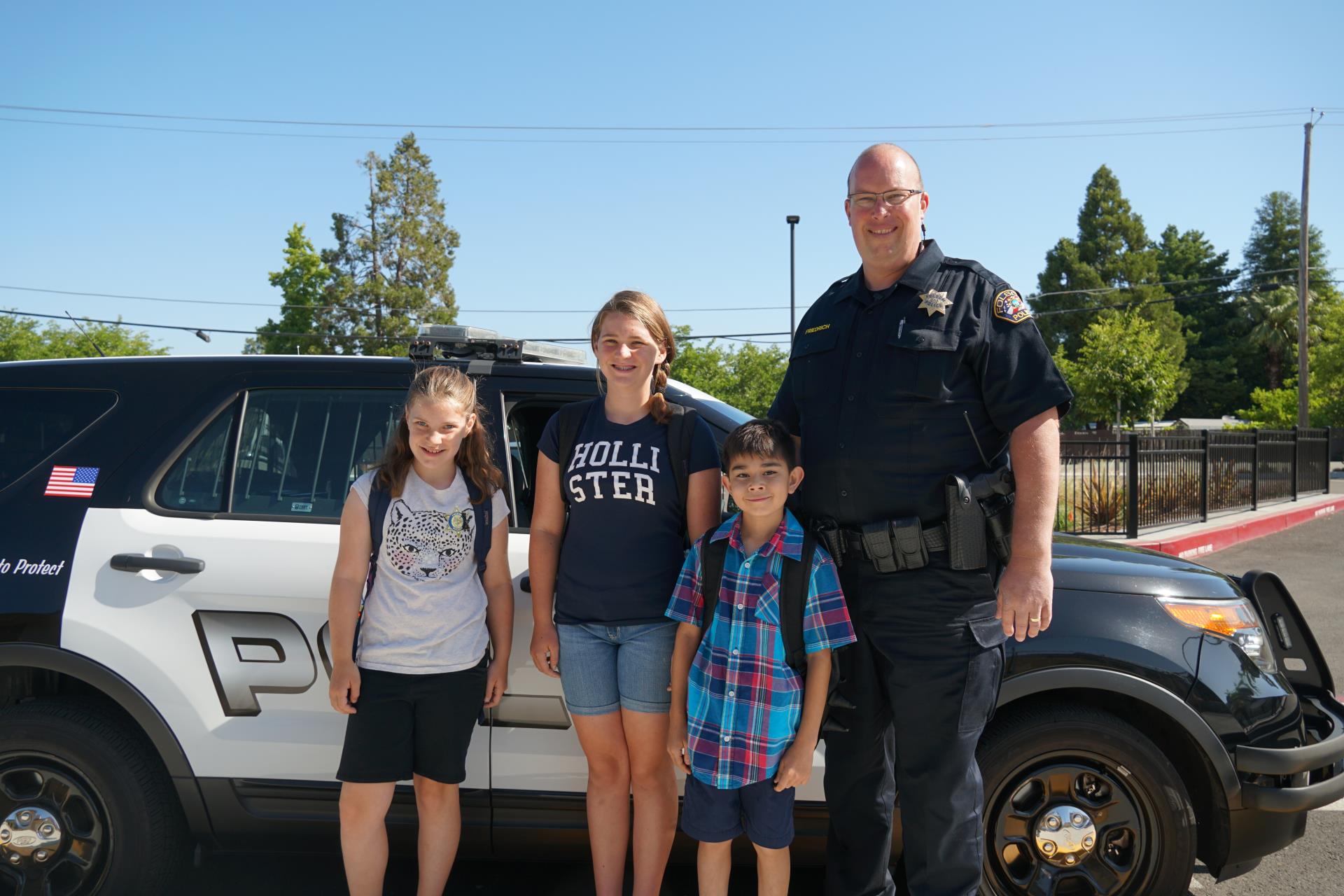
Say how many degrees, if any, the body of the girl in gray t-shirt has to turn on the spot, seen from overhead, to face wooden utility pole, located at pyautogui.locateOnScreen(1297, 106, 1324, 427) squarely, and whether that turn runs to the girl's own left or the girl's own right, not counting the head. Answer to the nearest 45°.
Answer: approximately 135° to the girl's own left

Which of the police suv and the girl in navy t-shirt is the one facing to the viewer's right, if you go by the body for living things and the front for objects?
the police suv

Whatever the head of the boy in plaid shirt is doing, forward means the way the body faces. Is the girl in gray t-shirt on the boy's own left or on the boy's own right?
on the boy's own right

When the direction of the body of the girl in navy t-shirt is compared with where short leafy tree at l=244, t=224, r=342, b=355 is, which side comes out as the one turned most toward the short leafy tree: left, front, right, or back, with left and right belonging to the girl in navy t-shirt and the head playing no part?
back

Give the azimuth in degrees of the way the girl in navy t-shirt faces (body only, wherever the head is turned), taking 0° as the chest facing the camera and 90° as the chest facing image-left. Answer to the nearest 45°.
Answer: approximately 0°

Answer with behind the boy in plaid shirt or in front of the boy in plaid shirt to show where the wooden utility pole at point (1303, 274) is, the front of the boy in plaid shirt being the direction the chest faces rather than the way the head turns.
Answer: behind

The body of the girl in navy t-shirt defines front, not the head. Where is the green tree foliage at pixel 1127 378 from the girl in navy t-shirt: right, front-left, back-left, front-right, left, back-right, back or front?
back-left

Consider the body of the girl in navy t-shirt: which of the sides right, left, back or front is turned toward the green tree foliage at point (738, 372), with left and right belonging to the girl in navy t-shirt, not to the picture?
back

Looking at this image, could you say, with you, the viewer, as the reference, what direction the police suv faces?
facing to the right of the viewer
